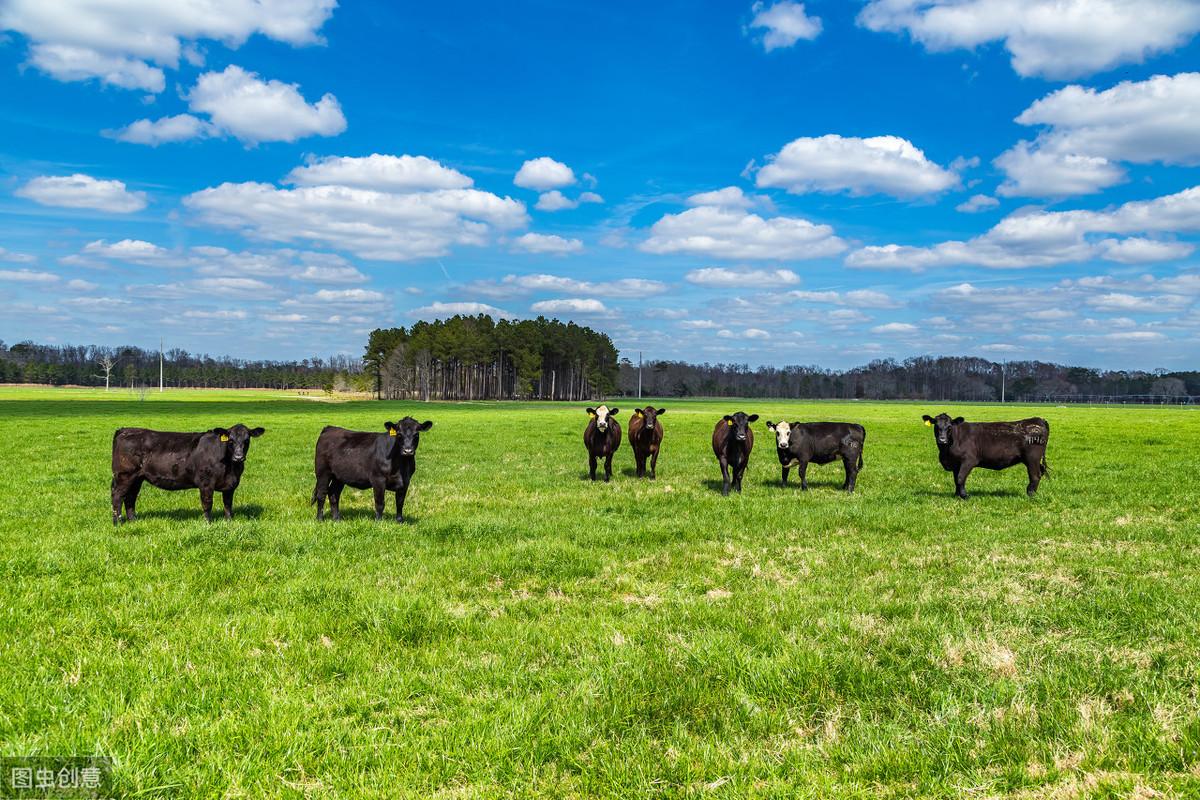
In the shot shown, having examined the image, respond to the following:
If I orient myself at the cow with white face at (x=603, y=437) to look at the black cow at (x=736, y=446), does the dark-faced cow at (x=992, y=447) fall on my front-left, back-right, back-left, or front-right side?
front-left

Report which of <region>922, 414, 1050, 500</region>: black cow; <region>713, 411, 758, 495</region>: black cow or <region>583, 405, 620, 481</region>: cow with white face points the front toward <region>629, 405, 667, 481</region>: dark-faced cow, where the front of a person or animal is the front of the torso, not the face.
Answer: <region>922, 414, 1050, 500</region>: black cow

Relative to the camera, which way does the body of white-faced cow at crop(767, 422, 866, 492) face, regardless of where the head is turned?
to the viewer's left

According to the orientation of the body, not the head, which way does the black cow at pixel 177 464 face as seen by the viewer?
to the viewer's right

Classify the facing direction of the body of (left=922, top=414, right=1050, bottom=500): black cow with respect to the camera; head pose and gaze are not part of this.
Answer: to the viewer's left

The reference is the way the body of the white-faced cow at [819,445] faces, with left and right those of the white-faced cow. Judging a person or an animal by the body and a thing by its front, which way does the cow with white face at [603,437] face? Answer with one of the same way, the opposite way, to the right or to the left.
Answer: to the left

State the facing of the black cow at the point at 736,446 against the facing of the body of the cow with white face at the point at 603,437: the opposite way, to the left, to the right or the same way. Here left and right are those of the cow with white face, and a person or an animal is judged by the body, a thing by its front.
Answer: the same way

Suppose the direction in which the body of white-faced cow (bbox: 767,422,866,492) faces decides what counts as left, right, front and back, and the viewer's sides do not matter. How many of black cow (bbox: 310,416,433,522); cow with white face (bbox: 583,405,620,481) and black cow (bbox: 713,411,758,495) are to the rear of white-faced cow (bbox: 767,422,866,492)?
0

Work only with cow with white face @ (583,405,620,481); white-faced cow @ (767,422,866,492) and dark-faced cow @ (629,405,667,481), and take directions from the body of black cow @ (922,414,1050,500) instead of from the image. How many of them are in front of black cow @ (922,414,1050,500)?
3

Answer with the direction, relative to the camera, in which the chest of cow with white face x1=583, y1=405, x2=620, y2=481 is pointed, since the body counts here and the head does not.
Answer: toward the camera

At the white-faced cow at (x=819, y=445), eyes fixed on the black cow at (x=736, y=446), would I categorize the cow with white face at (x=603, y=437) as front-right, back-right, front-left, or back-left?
front-right

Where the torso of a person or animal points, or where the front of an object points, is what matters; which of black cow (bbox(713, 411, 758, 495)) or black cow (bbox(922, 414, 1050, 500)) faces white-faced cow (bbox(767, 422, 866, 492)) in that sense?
black cow (bbox(922, 414, 1050, 500))

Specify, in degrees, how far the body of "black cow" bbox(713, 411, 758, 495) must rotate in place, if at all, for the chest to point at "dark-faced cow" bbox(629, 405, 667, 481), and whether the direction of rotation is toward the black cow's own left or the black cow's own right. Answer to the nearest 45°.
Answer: approximately 135° to the black cow's own right

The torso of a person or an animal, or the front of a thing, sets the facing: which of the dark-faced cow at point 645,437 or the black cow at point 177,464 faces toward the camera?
the dark-faced cow at point 645,437

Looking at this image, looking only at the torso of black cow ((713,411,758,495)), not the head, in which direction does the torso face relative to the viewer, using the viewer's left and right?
facing the viewer

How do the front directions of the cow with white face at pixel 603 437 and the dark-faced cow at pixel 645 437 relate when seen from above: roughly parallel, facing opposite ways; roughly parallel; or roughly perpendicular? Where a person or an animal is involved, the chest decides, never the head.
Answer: roughly parallel

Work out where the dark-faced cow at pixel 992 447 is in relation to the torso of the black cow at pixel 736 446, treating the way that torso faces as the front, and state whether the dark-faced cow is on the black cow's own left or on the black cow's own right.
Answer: on the black cow's own left

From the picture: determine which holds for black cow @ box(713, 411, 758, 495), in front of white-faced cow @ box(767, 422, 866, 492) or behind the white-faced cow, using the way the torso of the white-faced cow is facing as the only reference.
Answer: in front

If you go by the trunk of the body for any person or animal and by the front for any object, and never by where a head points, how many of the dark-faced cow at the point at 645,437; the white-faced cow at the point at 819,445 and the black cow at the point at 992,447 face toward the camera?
1

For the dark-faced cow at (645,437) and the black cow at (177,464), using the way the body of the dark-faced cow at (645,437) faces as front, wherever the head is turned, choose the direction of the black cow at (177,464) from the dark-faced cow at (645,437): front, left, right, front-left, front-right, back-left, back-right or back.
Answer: front-right
